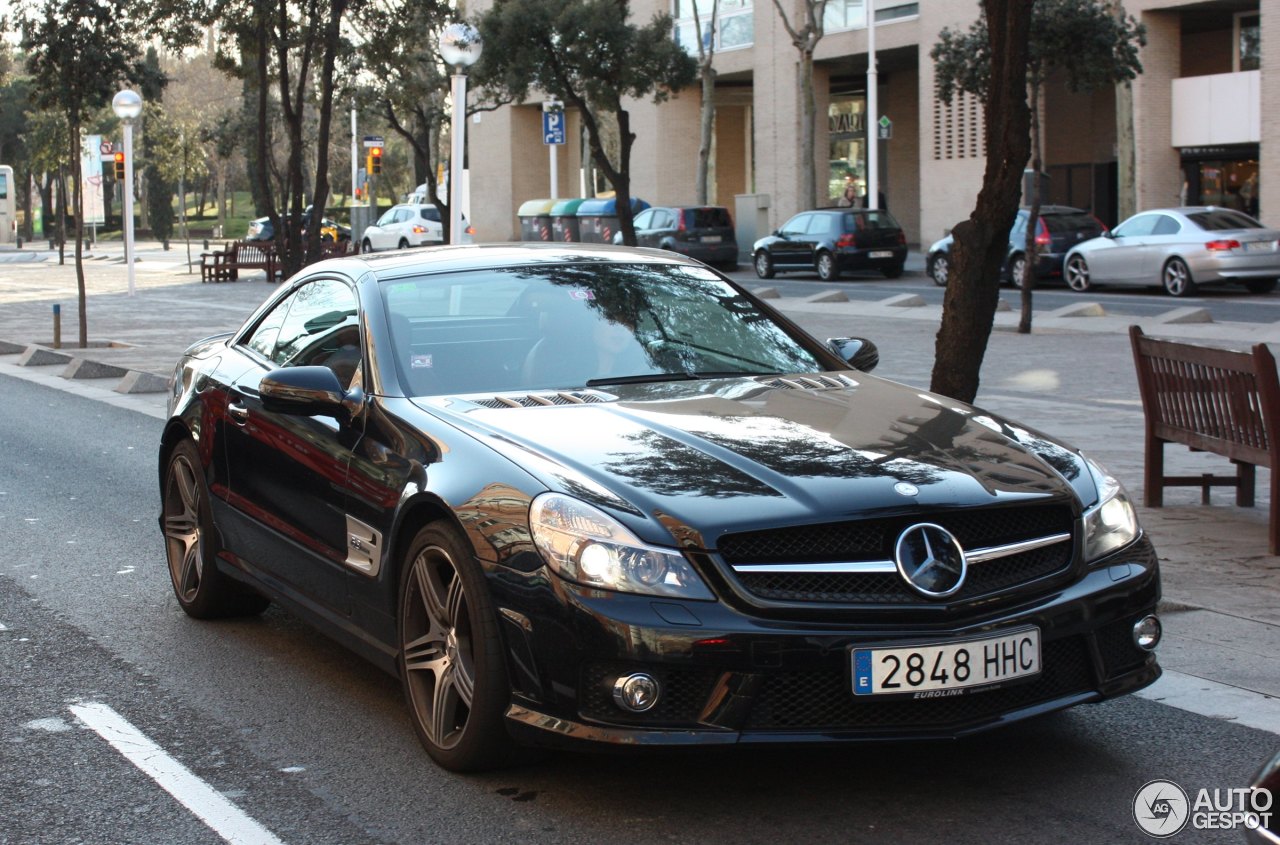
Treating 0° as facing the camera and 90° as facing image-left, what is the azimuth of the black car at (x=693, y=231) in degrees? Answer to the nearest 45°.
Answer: approximately 135°

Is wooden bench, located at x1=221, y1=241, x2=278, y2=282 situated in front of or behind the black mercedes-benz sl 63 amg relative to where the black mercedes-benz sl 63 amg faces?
behind

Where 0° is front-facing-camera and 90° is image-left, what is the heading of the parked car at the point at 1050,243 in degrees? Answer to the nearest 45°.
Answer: approximately 135°

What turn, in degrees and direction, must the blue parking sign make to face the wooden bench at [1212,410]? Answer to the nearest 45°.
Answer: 0° — it already faces it

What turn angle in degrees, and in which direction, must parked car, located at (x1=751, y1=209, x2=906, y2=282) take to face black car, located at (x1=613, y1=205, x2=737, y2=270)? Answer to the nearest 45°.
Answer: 0° — it already faces it

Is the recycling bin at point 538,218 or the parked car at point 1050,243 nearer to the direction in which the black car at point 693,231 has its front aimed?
the recycling bin
